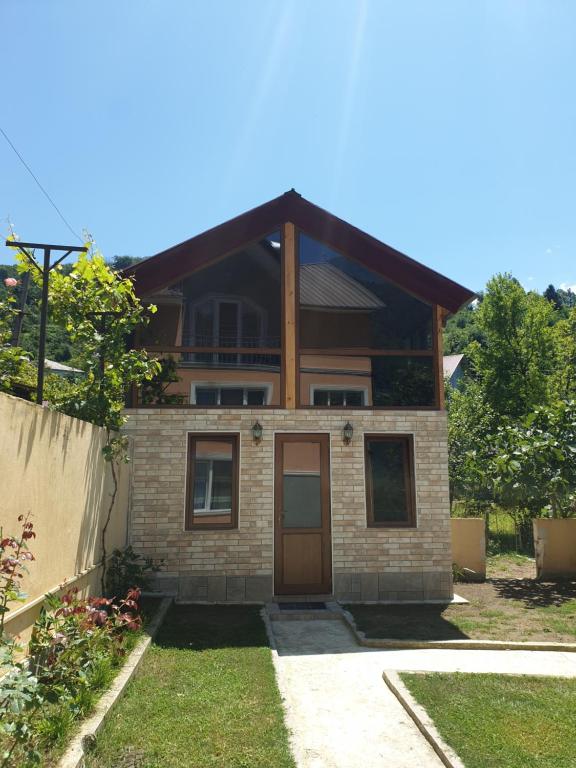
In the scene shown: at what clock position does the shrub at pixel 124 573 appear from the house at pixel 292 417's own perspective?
The shrub is roughly at 2 o'clock from the house.

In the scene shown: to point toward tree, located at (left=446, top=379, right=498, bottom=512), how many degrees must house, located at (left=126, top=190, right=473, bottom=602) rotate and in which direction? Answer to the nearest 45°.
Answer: approximately 135° to its left

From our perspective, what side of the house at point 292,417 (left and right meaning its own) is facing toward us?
front

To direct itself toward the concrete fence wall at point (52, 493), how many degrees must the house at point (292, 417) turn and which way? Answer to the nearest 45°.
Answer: approximately 45° to its right

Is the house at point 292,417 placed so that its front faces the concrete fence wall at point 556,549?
no

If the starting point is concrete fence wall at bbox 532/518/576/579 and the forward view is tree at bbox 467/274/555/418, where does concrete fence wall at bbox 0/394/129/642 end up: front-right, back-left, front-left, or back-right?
back-left

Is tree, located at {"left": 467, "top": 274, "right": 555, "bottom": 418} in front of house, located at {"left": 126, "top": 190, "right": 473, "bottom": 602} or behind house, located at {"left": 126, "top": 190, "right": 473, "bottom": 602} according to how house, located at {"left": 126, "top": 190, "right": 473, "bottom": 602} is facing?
behind

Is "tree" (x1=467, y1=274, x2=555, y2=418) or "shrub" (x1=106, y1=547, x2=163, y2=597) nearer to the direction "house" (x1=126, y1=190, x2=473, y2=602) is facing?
the shrub

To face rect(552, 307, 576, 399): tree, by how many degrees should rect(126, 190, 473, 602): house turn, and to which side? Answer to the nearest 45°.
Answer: approximately 135° to its left

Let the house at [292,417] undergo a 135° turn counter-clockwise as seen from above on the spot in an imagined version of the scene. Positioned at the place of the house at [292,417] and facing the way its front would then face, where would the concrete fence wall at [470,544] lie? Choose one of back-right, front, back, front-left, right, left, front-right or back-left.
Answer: front
